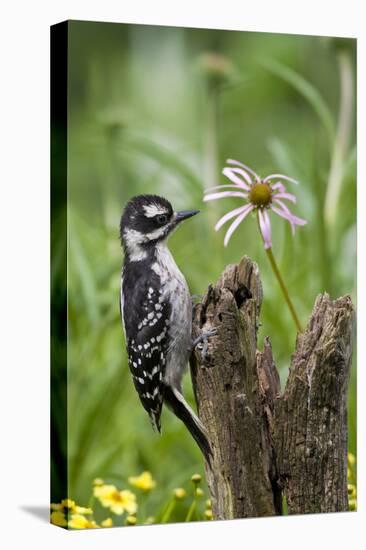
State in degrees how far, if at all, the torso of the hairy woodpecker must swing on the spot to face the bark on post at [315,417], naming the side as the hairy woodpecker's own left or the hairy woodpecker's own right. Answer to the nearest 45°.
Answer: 0° — it already faces it

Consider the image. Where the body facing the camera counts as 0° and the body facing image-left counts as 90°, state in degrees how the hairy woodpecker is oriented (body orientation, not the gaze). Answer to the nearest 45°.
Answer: approximately 270°
